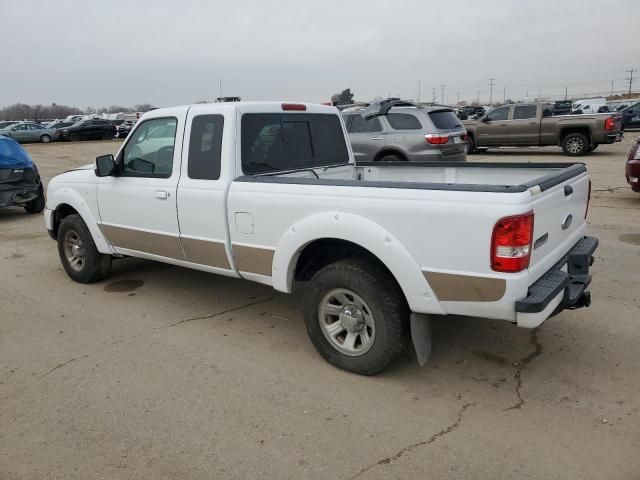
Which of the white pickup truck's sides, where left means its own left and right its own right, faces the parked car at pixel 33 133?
front

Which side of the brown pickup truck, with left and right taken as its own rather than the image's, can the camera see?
left

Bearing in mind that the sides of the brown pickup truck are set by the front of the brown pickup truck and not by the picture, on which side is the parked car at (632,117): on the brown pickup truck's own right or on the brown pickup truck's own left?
on the brown pickup truck's own right

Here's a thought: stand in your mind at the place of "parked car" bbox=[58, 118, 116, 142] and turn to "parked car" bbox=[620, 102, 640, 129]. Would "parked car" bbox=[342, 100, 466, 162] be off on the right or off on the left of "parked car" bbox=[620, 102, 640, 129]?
right

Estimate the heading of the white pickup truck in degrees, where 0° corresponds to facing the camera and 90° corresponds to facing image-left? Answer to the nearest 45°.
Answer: approximately 135°

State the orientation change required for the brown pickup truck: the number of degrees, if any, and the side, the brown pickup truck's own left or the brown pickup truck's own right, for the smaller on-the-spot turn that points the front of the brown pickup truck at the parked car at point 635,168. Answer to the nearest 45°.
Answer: approximately 90° to the brown pickup truck's own left

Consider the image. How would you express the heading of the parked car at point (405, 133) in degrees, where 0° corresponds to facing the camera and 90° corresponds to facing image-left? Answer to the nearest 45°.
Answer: approximately 135°

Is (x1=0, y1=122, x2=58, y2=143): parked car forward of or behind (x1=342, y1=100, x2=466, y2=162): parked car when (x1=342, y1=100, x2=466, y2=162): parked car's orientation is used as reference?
forward

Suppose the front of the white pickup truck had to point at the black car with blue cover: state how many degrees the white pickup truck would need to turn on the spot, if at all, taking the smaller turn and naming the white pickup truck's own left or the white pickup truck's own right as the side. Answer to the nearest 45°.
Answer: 0° — it already faces it

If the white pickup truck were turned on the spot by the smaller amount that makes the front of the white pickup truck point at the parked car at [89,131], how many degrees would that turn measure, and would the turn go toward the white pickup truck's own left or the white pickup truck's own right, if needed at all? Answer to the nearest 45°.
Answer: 0° — it already faces it

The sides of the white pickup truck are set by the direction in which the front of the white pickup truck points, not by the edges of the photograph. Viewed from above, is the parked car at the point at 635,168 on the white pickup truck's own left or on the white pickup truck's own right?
on the white pickup truck's own right

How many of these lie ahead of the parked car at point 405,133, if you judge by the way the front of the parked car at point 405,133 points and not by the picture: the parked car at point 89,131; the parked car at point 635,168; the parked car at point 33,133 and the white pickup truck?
2

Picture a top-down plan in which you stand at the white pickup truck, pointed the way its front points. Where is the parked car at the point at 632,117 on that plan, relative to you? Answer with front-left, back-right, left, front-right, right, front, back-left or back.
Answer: right
